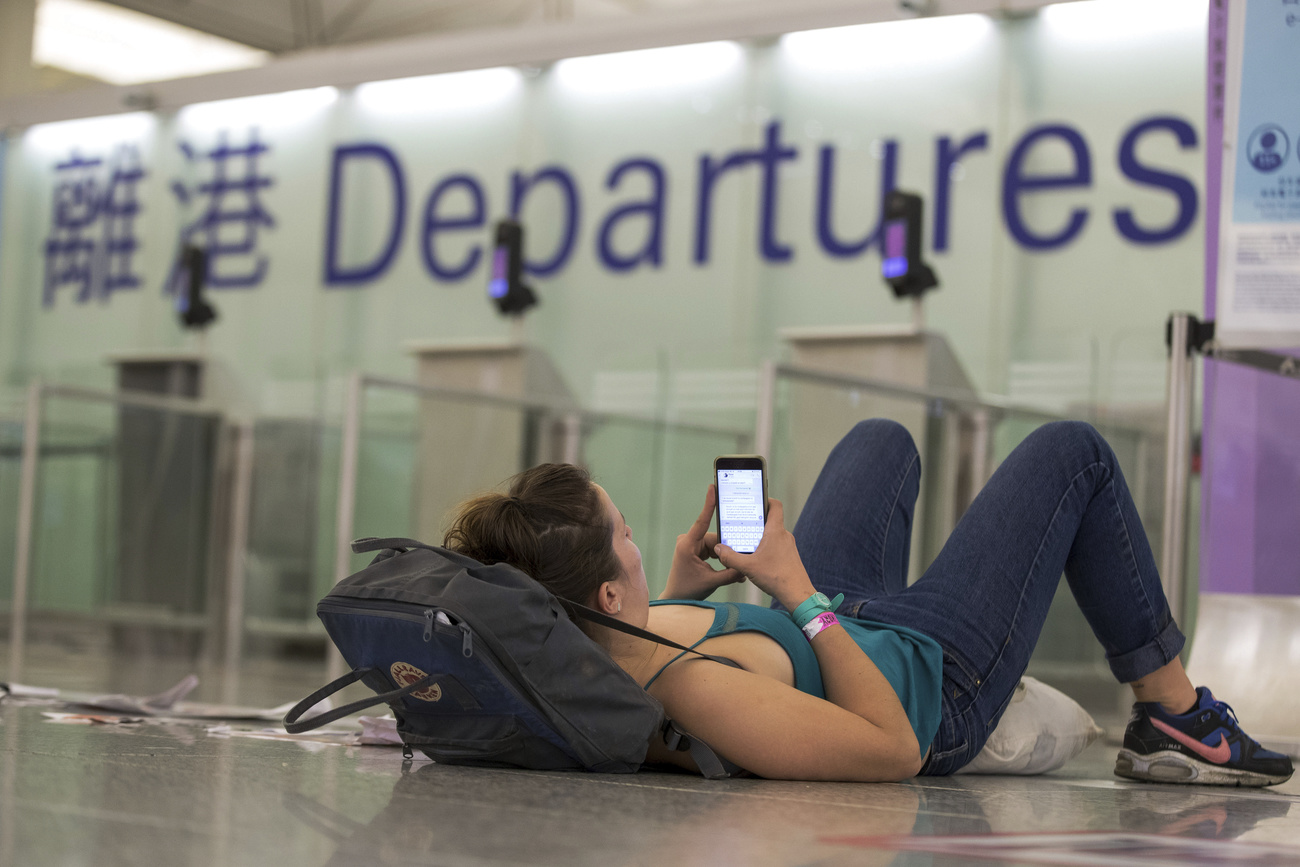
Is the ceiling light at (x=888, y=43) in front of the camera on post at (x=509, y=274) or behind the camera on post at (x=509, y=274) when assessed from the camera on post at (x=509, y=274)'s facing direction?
behind

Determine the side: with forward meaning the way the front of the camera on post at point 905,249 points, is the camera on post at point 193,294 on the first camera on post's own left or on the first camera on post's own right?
on the first camera on post's own right

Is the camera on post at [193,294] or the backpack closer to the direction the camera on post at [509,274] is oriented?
the backpack

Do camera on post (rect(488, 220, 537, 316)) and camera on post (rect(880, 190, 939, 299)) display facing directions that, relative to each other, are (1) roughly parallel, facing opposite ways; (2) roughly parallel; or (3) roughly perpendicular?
roughly parallel

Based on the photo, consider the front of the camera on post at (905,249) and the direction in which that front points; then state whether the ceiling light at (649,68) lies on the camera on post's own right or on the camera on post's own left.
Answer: on the camera on post's own right

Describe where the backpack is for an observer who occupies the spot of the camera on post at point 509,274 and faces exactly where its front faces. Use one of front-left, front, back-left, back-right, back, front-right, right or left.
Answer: front-left

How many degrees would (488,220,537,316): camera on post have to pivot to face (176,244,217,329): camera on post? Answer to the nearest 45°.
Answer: approximately 90° to its right

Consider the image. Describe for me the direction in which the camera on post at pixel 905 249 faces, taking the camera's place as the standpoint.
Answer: facing the viewer and to the left of the viewer

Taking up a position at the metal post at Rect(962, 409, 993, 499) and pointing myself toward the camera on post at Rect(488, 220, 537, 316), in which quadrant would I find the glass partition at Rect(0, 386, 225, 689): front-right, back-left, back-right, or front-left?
front-left

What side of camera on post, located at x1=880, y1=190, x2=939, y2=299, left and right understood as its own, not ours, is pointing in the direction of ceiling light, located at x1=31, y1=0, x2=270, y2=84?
right

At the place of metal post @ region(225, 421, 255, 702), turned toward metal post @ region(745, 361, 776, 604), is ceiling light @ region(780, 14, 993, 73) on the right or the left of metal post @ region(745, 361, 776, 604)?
left

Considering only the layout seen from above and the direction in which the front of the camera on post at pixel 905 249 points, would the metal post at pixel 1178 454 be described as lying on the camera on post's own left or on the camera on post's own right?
on the camera on post's own left

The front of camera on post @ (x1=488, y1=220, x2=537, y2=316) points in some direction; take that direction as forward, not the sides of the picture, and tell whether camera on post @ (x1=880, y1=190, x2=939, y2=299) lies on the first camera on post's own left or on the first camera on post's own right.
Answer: on the first camera on post's own left

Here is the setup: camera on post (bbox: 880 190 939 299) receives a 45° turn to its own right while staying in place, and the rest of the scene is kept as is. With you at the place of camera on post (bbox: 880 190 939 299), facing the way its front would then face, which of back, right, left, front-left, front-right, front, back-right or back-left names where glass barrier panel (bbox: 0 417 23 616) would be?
front

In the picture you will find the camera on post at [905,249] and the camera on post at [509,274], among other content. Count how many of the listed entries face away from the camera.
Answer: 0

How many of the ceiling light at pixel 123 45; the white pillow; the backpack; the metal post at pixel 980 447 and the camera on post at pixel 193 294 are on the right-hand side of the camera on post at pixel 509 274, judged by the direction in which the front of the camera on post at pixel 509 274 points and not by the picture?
2

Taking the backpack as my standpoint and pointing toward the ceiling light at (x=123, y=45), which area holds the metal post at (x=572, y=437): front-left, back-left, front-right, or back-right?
front-right

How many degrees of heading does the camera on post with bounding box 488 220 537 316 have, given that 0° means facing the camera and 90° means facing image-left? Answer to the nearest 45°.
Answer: approximately 45°

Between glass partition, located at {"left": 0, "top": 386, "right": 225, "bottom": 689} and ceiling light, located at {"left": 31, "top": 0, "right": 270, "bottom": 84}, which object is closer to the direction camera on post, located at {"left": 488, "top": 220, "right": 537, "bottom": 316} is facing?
the glass partition
